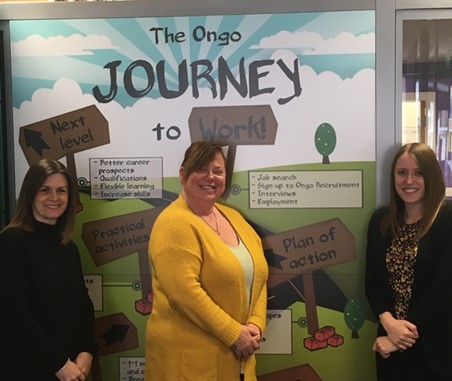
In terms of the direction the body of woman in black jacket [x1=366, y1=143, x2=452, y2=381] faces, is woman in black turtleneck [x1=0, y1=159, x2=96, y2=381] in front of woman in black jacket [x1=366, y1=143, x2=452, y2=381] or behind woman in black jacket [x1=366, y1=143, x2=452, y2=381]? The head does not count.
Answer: in front

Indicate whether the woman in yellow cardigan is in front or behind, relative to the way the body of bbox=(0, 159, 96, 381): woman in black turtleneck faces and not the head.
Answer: in front

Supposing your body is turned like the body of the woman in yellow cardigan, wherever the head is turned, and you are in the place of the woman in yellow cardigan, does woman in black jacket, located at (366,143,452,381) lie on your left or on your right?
on your left

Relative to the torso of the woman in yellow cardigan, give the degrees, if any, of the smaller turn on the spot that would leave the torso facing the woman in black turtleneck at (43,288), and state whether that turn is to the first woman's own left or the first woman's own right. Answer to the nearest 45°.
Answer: approximately 135° to the first woman's own right

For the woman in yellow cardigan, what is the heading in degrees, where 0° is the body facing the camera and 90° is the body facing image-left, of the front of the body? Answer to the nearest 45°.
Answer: approximately 315°

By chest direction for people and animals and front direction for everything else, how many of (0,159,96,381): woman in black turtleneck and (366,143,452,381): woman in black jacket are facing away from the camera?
0

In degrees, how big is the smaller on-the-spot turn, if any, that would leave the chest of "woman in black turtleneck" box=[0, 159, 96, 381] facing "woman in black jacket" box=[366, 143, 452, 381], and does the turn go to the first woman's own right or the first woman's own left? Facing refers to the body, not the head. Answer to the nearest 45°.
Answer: approximately 45° to the first woman's own left

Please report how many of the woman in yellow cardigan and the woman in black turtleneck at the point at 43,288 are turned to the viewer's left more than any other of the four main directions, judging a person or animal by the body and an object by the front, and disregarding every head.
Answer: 0

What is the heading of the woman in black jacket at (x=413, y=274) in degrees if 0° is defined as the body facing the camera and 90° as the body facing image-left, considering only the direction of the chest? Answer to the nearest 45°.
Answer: approximately 45°
